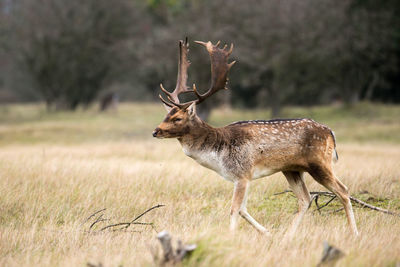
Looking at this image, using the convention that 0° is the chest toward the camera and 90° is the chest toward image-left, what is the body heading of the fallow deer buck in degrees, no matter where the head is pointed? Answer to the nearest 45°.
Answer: approximately 90°

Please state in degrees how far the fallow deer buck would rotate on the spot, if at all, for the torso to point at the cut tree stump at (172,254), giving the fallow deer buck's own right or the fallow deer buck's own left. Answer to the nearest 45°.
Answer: approximately 90° to the fallow deer buck's own left
